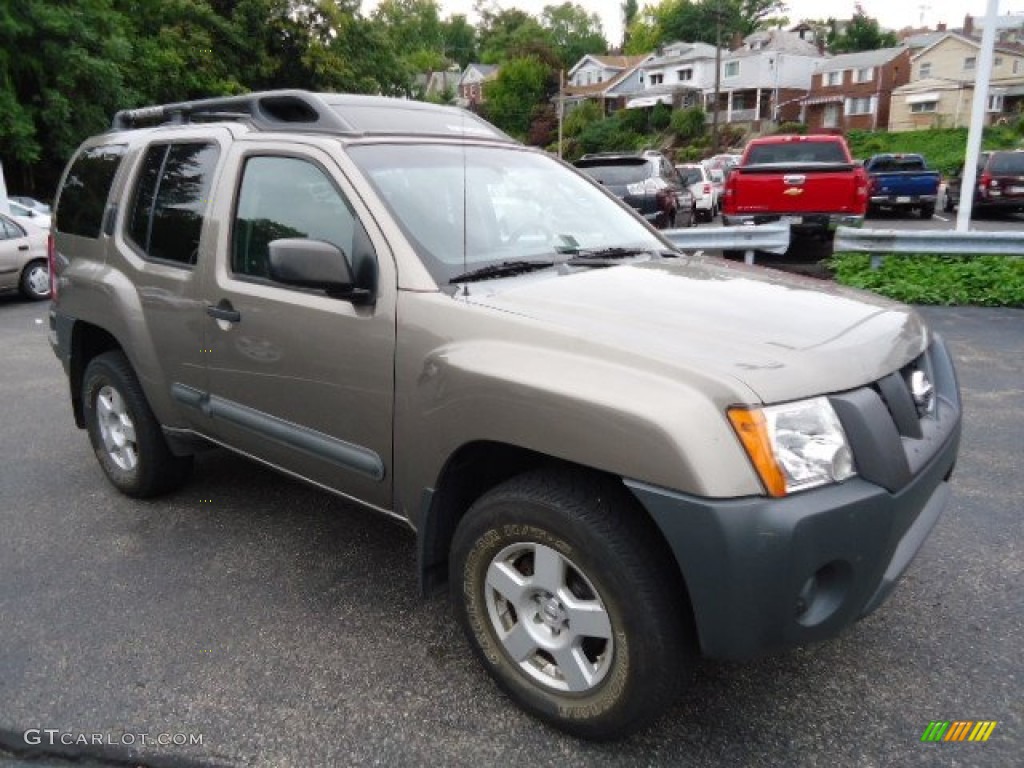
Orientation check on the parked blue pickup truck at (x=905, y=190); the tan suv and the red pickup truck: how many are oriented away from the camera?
2

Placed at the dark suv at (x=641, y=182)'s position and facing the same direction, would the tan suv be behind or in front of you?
behind

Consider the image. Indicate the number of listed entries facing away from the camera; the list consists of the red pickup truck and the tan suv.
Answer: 1

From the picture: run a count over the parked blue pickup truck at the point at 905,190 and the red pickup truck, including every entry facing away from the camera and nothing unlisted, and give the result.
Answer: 2

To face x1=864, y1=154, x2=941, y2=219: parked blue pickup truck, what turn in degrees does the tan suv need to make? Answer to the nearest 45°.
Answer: approximately 90° to its left

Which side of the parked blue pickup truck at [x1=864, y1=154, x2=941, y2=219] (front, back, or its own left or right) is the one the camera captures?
back

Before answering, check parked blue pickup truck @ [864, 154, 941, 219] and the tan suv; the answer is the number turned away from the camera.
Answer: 1

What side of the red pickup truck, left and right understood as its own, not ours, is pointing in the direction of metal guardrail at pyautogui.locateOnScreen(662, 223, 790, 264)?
back

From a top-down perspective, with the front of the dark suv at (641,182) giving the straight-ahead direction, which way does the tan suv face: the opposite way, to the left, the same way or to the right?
to the right

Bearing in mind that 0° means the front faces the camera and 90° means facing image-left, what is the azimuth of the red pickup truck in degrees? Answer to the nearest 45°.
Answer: approximately 180°

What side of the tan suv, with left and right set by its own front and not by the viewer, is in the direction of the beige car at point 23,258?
back

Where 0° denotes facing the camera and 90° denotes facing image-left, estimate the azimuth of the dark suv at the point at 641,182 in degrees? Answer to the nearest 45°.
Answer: approximately 225°
